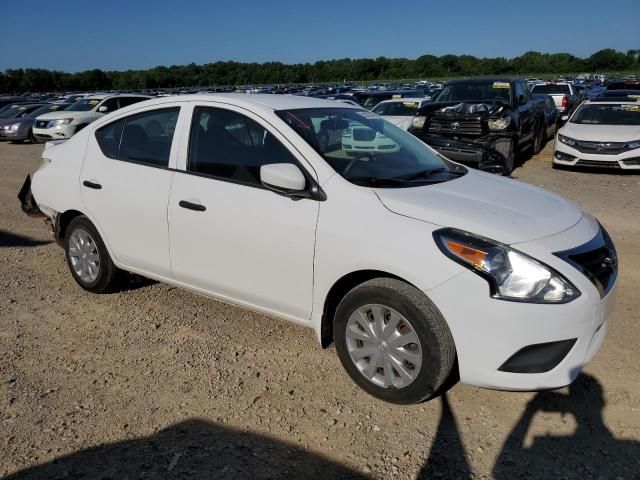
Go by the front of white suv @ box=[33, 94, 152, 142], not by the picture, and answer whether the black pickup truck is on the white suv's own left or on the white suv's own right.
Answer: on the white suv's own left

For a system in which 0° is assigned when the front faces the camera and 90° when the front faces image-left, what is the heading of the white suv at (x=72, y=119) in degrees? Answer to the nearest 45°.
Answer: approximately 45°

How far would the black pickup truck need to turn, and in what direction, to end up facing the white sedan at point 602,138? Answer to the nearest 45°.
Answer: approximately 135° to its left

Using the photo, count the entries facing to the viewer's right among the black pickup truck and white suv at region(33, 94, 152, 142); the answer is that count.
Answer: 0

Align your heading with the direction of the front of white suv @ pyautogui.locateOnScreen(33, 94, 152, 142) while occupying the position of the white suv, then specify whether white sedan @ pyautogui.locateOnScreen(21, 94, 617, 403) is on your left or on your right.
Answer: on your left

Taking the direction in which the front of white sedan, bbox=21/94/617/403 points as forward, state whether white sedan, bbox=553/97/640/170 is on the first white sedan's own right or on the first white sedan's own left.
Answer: on the first white sedan's own left

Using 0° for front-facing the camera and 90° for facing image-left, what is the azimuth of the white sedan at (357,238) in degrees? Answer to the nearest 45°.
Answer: approximately 315°

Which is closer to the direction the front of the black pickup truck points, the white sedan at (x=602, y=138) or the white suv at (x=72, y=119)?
the white suv

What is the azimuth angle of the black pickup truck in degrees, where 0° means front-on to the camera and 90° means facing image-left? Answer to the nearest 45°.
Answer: approximately 45°

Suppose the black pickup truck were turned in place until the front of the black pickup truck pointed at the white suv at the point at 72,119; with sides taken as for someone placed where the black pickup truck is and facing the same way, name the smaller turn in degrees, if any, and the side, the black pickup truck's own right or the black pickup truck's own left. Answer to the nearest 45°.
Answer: approximately 45° to the black pickup truck's own right
